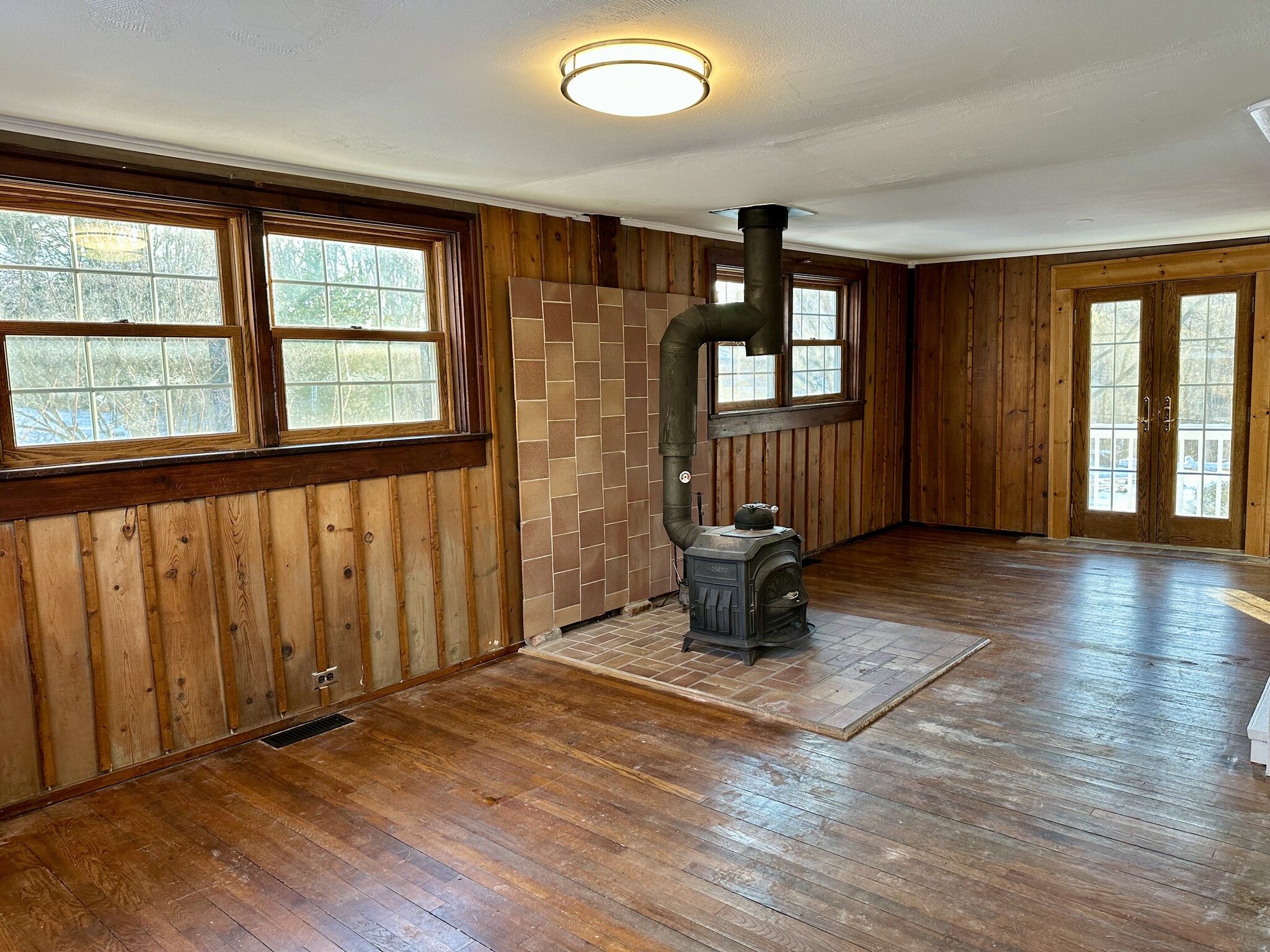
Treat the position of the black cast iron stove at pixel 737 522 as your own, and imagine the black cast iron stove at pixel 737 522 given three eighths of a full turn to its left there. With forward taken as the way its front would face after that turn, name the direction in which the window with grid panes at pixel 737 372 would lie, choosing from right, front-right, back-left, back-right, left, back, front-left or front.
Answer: front

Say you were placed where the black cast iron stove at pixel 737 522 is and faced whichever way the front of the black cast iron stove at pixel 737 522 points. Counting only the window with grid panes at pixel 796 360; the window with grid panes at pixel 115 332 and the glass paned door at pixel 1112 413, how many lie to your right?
1

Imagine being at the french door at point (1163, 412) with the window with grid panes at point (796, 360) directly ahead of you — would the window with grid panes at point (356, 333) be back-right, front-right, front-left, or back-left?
front-left

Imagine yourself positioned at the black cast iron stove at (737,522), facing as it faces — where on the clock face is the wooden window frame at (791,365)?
The wooden window frame is roughly at 8 o'clock from the black cast iron stove.

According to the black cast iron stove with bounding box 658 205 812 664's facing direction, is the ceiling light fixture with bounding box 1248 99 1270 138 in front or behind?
in front

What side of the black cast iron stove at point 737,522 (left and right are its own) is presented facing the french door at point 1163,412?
left

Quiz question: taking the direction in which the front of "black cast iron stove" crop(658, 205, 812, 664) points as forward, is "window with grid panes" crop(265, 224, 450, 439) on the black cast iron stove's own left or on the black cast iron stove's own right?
on the black cast iron stove's own right

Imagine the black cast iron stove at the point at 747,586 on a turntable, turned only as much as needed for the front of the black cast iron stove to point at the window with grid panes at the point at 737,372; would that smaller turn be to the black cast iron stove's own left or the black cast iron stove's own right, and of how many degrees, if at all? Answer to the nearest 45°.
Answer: approximately 135° to the black cast iron stove's own left

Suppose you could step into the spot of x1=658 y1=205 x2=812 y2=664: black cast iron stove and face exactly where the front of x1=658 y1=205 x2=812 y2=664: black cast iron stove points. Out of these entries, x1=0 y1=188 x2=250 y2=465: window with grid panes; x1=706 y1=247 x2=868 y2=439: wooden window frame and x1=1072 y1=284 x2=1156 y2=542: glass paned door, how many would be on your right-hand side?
1

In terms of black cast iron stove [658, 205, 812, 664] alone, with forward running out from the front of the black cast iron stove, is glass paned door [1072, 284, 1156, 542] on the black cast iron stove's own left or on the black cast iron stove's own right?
on the black cast iron stove's own left

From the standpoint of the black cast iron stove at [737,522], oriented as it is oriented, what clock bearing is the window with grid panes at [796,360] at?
The window with grid panes is roughly at 8 o'clock from the black cast iron stove.

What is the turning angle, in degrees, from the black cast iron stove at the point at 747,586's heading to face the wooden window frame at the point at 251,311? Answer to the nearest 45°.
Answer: approximately 90° to its right

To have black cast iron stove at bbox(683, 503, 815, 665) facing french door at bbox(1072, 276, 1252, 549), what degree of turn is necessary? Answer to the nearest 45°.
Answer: approximately 90° to its left

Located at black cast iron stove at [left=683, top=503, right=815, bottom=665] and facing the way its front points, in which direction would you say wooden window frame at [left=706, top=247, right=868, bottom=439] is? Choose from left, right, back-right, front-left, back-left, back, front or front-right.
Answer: back-left

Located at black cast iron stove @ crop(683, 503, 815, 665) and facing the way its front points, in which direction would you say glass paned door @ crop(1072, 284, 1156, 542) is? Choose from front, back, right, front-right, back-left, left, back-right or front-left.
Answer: left

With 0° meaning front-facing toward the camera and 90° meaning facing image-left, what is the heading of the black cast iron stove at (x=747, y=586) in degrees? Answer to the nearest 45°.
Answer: approximately 315°

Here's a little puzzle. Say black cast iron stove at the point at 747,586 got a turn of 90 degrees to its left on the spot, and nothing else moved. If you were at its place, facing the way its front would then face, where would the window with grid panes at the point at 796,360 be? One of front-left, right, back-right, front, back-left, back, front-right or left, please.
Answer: front-left
